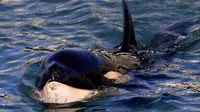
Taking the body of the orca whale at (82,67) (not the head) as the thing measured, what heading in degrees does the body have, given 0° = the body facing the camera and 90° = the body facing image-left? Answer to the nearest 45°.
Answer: approximately 45°
